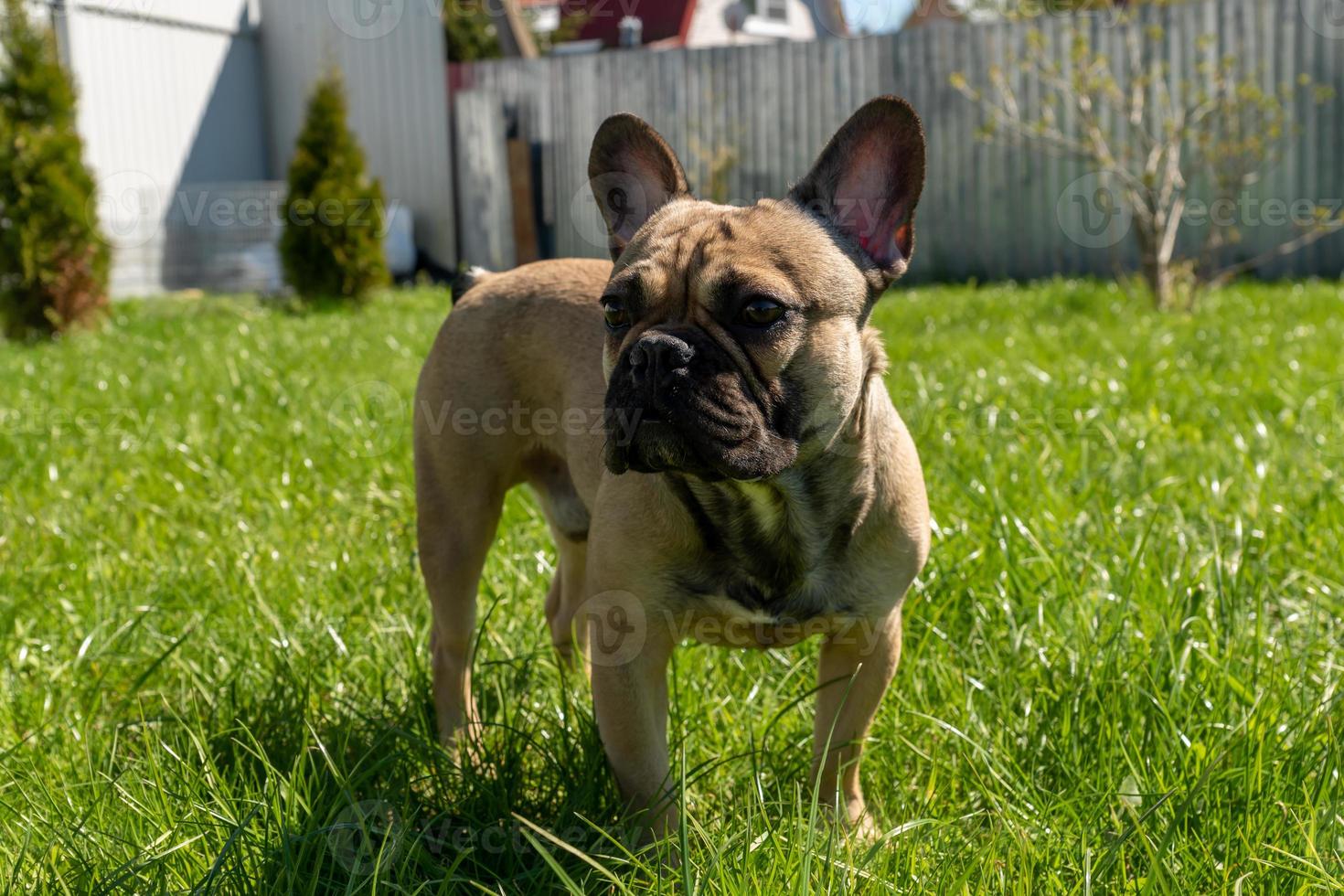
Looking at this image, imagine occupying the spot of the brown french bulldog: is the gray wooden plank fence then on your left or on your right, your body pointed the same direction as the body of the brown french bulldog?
on your left

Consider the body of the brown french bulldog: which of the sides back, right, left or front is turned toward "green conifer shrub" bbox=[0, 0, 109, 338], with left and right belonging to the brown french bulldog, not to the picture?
back

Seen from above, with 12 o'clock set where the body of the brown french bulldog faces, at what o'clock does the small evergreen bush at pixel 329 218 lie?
The small evergreen bush is roughly at 7 o'clock from the brown french bulldog.

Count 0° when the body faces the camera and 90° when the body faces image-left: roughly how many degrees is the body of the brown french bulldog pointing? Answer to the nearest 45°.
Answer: approximately 315°

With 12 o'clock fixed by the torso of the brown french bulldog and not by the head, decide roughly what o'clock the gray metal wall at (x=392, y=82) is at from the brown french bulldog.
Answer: The gray metal wall is roughly at 7 o'clock from the brown french bulldog.

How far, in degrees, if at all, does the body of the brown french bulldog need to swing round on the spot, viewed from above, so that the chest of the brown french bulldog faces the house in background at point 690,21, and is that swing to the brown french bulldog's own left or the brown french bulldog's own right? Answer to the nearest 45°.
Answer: approximately 135° to the brown french bulldog's own left
